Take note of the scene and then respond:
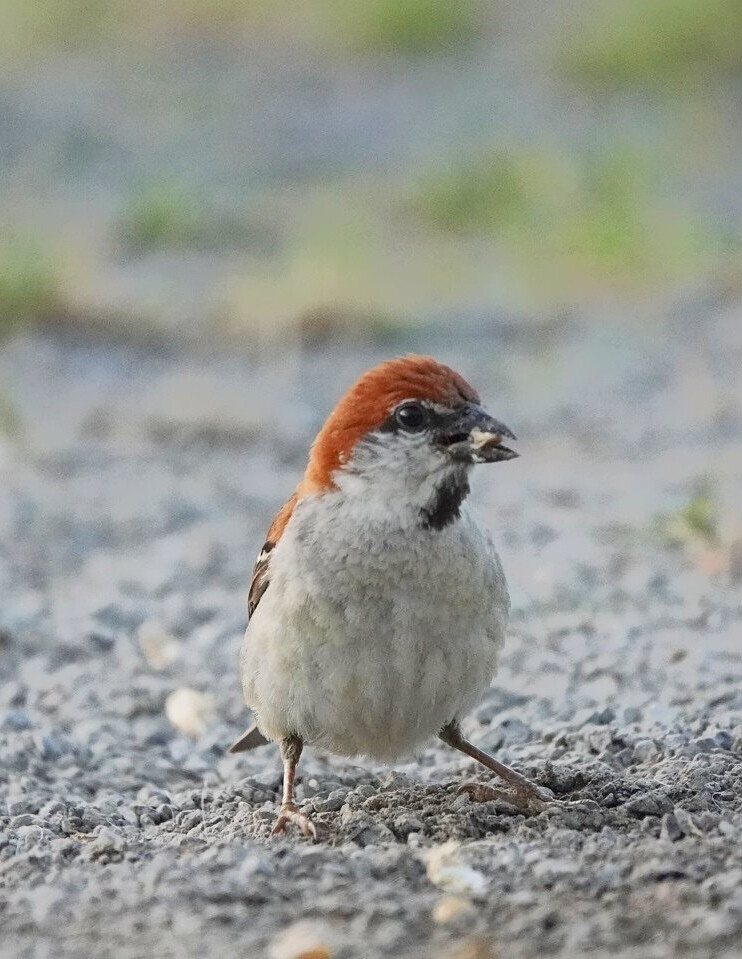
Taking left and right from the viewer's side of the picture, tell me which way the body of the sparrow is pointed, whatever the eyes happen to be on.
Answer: facing the viewer and to the right of the viewer
